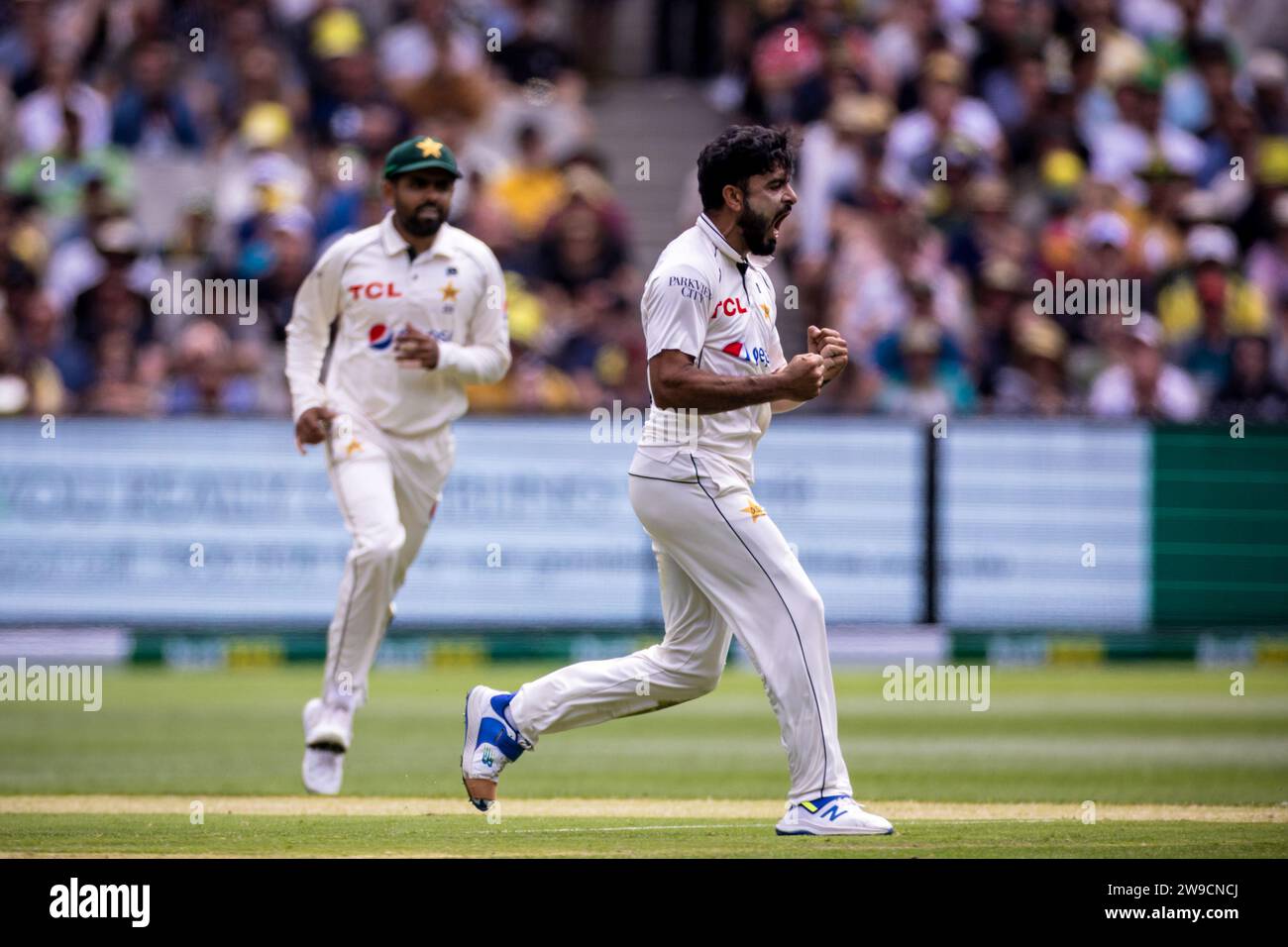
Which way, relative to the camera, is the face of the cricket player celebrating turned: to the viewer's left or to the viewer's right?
to the viewer's right

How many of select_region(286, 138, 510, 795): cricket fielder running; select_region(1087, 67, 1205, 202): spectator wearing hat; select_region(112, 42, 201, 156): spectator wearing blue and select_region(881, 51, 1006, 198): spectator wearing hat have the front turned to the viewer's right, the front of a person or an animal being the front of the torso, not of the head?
0

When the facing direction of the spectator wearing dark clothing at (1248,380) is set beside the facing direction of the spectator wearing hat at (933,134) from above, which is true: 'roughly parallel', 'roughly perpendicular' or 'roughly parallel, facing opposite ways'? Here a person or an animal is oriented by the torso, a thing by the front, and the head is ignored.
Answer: roughly parallel

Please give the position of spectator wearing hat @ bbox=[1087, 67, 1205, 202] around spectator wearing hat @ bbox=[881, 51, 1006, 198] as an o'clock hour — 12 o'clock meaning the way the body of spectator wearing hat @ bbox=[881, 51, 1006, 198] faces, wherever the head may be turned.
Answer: spectator wearing hat @ bbox=[1087, 67, 1205, 202] is roughly at 8 o'clock from spectator wearing hat @ bbox=[881, 51, 1006, 198].

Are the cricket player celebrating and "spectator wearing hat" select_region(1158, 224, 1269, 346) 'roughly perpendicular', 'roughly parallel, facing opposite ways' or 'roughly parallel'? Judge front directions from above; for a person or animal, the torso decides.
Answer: roughly perpendicular

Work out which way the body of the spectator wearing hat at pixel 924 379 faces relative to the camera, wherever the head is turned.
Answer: toward the camera

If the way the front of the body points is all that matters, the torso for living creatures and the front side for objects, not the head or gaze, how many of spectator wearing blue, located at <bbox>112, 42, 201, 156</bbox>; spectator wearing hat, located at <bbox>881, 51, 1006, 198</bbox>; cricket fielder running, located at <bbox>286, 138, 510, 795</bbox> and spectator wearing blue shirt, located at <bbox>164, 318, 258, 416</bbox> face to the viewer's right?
0

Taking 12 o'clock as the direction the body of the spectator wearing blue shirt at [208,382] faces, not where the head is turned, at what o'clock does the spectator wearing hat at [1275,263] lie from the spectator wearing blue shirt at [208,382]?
the spectator wearing hat at [1275,263] is roughly at 9 o'clock from the spectator wearing blue shirt at [208,382].

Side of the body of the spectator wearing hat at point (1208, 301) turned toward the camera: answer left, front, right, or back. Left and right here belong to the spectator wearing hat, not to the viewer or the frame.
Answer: front

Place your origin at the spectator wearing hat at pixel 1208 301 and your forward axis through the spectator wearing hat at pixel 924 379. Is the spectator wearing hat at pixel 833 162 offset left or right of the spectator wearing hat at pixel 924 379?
right

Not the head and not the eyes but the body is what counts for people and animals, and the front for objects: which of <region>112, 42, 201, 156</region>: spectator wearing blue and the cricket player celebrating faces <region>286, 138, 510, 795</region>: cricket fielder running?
the spectator wearing blue

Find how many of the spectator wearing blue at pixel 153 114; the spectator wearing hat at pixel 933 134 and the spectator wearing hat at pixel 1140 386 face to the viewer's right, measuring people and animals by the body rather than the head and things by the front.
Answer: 0

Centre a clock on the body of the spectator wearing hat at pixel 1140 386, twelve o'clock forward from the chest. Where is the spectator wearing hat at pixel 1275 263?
the spectator wearing hat at pixel 1275 263 is roughly at 7 o'clock from the spectator wearing hat at pixel 1140 386.

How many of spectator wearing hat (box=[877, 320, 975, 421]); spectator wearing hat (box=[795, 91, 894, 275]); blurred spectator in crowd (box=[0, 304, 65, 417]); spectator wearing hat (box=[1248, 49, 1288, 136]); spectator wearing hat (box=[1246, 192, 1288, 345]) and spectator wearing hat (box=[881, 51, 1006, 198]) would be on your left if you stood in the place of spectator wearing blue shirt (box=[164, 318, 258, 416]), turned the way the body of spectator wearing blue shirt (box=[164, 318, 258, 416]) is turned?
5

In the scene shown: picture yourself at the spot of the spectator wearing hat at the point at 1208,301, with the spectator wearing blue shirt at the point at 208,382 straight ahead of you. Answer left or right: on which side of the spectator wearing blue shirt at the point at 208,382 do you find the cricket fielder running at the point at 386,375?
left

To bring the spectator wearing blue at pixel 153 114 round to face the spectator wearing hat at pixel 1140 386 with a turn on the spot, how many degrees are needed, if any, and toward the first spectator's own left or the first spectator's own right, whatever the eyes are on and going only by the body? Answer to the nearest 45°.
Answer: approximately 45° to the first spectator's own left

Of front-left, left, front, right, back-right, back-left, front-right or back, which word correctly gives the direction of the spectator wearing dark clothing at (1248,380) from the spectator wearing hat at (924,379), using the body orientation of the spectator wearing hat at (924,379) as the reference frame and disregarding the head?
left

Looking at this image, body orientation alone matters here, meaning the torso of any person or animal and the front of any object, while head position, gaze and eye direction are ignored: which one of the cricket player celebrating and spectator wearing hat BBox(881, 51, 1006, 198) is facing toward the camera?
the spectator wearing hat
